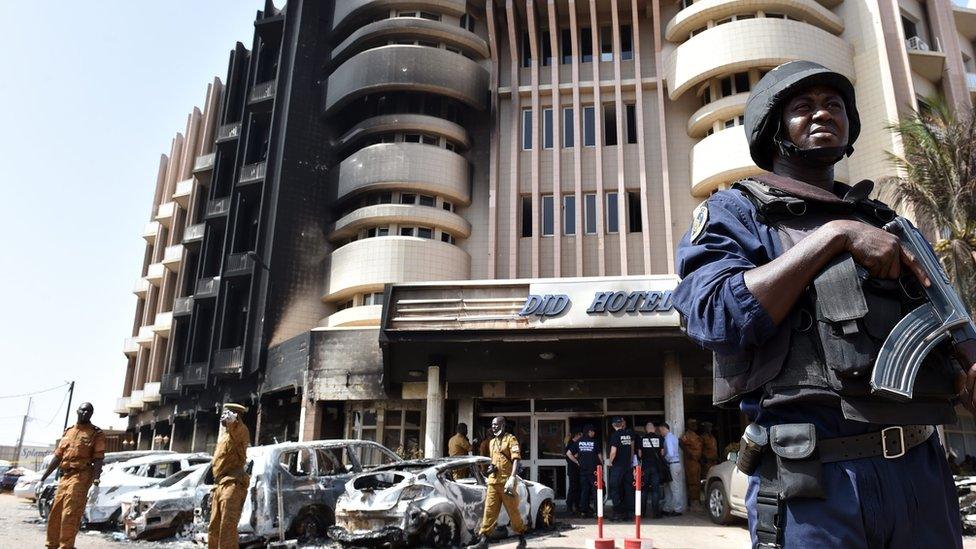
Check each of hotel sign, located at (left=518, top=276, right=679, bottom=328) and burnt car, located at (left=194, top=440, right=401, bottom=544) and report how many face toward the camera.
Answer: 1

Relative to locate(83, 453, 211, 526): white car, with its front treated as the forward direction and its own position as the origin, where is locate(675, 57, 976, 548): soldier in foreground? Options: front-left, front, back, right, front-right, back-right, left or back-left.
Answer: front-left

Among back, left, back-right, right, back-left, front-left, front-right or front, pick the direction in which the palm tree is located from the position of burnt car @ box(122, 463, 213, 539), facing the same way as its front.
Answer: back-left

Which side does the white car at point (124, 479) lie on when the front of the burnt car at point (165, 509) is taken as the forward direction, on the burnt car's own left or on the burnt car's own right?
on the burnt car's own right

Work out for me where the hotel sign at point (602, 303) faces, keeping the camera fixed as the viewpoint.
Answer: facing the viewer

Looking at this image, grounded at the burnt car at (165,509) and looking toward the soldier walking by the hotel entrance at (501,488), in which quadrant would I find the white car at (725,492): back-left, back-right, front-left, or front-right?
front-left

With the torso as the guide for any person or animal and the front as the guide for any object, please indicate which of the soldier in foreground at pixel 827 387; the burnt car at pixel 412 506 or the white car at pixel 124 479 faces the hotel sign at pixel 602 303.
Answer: the burnt car

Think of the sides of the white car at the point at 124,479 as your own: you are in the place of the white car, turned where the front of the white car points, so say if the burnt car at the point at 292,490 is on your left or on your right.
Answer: on your left

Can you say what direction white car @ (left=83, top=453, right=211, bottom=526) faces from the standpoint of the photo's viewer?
facing the viewer and to the left of the viewer

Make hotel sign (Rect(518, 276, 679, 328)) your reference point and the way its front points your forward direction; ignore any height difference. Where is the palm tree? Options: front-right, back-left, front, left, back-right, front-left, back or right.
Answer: left

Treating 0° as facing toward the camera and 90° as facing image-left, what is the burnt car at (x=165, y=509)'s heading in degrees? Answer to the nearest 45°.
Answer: approximately 45°

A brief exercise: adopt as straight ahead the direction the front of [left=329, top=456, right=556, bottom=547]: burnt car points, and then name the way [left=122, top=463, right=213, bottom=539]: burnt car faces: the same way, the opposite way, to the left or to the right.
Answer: the opposite way

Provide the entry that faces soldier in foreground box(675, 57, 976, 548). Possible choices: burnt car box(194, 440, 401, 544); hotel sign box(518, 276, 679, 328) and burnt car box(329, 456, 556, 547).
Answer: the hotel sign

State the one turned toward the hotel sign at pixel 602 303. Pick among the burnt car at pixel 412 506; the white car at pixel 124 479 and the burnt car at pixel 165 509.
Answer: the burnt car at pixel 412 506
